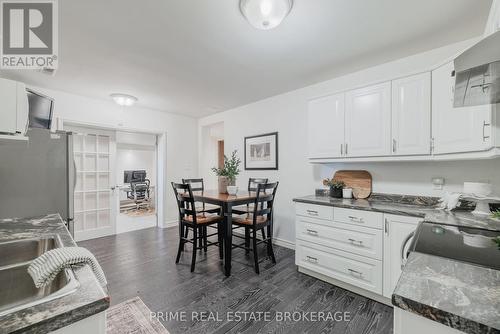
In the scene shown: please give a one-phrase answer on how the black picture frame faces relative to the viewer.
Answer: facing the viewer and to the left of the viewer

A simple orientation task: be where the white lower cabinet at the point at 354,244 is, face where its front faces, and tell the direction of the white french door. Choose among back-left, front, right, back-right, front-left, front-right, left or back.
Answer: front-right

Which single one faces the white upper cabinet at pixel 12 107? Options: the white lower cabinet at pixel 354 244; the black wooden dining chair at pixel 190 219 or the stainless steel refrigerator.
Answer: the white lower cabinet

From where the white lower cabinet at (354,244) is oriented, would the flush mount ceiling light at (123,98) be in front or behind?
in front

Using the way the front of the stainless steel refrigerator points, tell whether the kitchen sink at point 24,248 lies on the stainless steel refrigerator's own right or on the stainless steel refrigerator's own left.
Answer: on the stainless steel refrigerator's own right

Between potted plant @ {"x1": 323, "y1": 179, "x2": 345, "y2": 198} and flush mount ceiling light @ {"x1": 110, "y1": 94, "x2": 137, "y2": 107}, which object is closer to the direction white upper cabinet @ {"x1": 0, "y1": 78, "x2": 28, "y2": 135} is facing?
the potted plant

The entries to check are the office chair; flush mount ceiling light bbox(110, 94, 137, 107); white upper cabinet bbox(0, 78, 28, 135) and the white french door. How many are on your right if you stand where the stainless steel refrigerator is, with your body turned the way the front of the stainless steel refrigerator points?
1

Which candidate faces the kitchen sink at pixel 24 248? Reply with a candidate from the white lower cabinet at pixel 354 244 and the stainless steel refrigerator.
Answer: the white lower cabinet

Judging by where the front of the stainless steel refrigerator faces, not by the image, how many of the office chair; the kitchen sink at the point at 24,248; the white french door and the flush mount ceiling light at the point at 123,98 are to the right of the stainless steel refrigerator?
1

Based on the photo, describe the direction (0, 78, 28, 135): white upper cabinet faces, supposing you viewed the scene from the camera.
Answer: facing to the right of the viewer

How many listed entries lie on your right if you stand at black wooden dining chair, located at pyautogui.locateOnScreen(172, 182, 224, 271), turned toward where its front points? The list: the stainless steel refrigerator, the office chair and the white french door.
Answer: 0

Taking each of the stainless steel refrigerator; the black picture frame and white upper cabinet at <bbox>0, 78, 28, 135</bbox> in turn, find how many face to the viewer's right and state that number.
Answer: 2

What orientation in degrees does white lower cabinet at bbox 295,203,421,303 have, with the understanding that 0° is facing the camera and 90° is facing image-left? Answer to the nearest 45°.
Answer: approximately 45°

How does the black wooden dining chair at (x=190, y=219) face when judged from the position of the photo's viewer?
facing away from the viewer and to the right of the viewer

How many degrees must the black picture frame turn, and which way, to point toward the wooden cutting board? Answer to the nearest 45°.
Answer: approximately 90° to its left

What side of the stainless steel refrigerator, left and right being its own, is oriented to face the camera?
right

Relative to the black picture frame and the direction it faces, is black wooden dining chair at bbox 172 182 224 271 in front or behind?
in front

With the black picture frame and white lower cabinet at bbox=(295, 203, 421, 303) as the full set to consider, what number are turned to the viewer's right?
0
